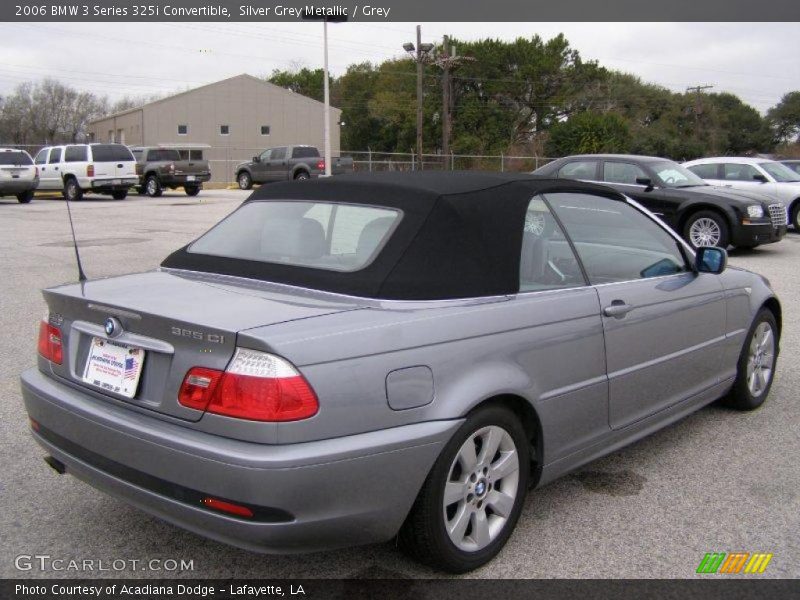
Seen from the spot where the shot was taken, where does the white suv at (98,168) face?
facing away from the viewer and to the left of the viewer

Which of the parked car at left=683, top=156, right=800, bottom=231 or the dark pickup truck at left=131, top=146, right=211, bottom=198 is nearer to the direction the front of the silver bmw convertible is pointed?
the parked car

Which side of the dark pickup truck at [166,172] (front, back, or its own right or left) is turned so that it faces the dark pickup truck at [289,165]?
right

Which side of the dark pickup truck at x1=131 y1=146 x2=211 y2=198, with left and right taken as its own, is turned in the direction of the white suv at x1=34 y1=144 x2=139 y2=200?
left

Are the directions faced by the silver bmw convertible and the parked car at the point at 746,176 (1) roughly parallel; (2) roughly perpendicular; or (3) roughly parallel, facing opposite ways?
roughly perpendicular

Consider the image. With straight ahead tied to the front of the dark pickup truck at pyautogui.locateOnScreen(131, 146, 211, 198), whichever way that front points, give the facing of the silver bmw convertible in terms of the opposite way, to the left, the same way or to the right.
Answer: to the right

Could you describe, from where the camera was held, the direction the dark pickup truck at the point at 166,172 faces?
facing away from the viewer and to the left of the viewer

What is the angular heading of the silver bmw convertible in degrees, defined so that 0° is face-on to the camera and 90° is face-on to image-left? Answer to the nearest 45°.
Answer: approximately 225°

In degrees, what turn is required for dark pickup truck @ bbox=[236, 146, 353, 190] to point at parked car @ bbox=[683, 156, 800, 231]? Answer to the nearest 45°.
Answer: approximately 180°
